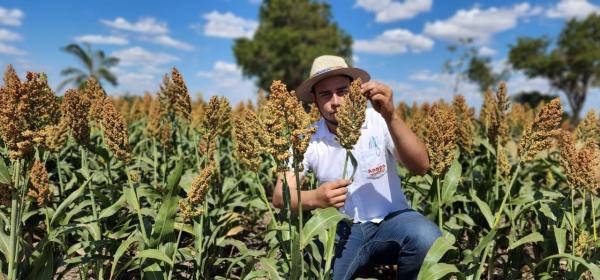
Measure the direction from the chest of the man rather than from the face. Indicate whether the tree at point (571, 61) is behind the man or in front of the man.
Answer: behind

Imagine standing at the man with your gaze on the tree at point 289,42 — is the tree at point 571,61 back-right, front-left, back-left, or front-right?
front-right

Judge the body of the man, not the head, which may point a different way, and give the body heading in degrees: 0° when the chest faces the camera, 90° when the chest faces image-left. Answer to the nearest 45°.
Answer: approximately 0°

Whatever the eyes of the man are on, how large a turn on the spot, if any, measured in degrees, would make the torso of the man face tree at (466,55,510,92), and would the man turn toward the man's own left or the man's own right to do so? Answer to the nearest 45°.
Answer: approximately 180°

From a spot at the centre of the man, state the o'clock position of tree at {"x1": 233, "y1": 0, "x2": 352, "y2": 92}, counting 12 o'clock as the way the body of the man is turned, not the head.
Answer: The tree is roughly at 6 o'clock from the man.
